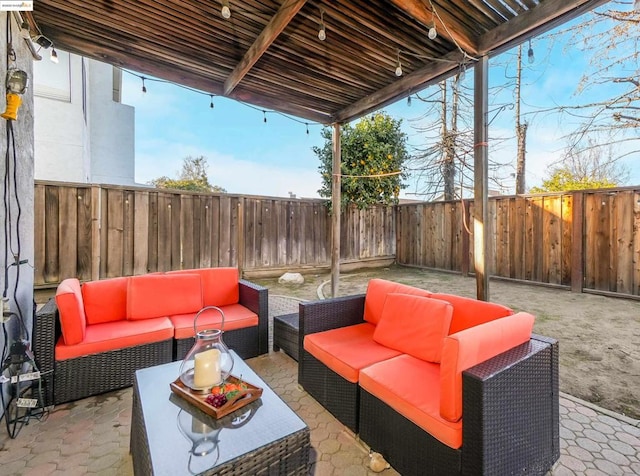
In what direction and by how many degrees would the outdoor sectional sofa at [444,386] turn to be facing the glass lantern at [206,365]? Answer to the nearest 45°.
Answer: approximately 45° to its right

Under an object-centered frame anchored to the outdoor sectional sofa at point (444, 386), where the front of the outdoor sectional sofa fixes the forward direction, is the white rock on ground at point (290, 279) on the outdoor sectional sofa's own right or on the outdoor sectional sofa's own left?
on the outdoor sectional sofa's own right

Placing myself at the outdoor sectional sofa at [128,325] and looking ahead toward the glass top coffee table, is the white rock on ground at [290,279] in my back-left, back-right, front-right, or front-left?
back-left

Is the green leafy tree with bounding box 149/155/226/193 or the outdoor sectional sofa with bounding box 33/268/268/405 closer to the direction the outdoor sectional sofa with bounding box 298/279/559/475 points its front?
the outdoor sectional sofa

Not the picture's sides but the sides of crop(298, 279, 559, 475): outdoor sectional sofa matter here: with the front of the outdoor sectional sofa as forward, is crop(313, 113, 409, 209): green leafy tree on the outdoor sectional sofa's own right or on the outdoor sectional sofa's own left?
on the outdoor sectional sofa's own right

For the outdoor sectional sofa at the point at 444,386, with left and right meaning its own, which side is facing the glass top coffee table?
front

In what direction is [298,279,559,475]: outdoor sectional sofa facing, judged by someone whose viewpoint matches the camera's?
facing the viewer and to the left of the viewer

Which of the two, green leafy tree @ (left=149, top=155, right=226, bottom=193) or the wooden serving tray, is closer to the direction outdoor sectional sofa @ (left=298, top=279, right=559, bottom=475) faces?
the wooden serving tray

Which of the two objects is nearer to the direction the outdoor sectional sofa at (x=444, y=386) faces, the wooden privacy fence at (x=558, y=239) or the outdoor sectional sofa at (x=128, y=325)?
the outdoor sectional sofa

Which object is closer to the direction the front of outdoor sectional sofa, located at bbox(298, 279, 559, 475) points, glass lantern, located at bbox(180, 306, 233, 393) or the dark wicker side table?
the glass lantern

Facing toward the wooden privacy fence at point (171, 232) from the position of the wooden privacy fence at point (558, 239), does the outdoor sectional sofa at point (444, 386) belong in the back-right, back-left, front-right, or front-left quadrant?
front-left

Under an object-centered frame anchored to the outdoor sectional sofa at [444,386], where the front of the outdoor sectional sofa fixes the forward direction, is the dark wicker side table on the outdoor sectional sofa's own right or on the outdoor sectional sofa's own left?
on the outdoor sectional sofa's own right

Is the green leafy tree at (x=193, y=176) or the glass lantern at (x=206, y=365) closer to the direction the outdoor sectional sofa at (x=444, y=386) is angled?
the glass lantern

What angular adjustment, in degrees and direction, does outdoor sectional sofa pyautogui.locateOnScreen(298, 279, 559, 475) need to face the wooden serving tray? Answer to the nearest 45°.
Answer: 0° — it already faces it

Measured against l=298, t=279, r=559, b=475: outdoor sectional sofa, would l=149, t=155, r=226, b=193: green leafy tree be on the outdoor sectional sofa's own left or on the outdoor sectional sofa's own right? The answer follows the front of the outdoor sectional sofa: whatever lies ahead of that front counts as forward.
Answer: on the outdoor sectional sofa's own right
